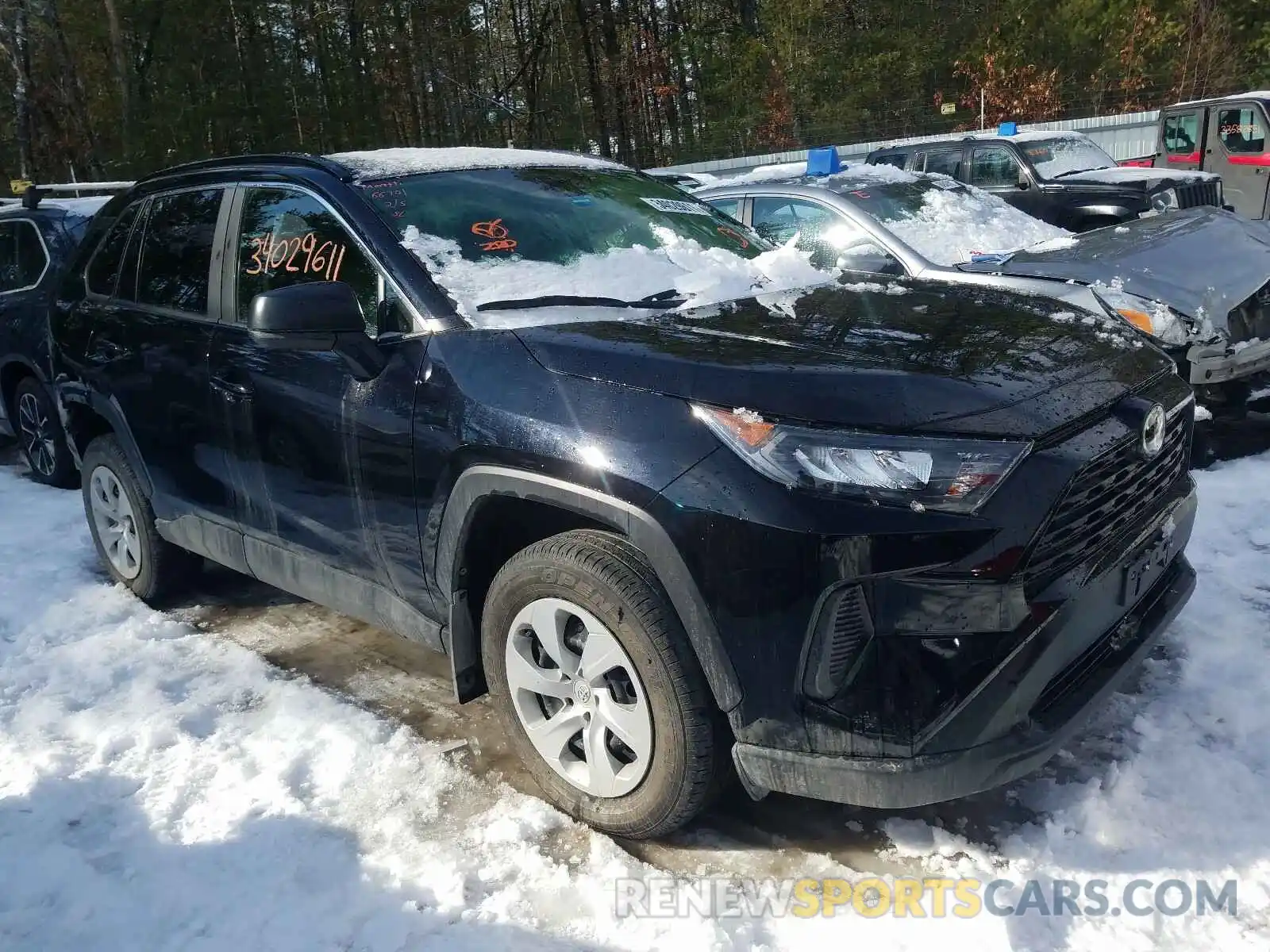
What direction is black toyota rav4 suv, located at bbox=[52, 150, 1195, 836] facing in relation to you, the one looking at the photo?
facing the viewer and to the right of the viewer

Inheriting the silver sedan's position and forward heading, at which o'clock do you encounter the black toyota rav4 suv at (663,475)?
The black toyota rav4 suv is roughly at 2 o'clock from the silver sedan.

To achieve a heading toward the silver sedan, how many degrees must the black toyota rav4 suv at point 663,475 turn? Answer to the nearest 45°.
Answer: approximately 90° to its left

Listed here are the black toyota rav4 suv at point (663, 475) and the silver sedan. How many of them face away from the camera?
0
